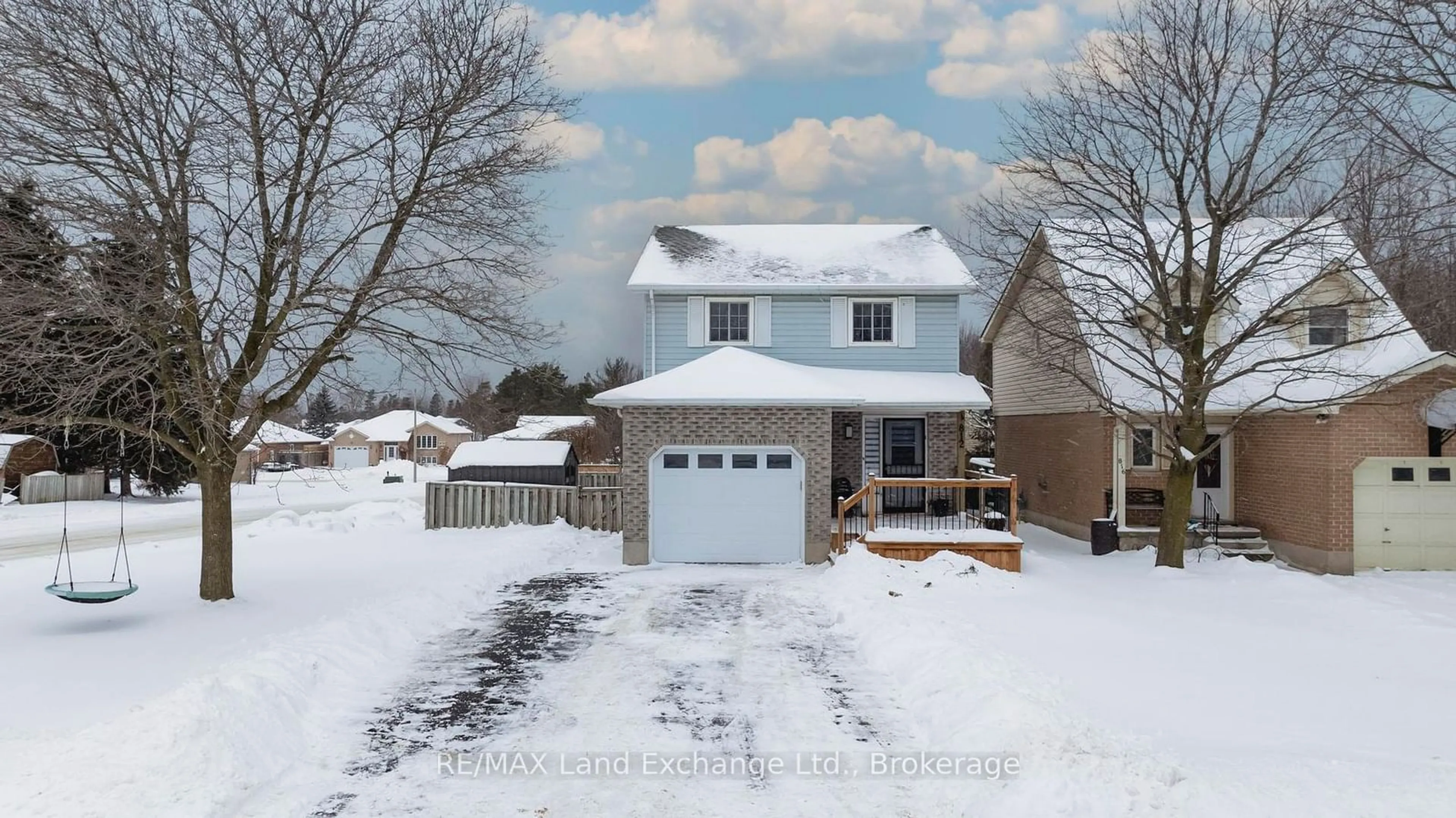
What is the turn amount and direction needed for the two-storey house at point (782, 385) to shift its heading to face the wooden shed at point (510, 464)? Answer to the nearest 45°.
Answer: approximately 135° to its right

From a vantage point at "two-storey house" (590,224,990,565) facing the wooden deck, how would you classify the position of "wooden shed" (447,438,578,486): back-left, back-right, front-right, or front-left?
back-right

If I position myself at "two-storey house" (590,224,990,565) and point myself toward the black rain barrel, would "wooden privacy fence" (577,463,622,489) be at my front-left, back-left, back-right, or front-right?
back-left

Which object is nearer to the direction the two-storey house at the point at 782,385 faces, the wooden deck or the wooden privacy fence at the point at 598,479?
the wooden deck

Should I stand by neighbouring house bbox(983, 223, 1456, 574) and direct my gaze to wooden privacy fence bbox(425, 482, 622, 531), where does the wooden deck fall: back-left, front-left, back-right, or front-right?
front-left

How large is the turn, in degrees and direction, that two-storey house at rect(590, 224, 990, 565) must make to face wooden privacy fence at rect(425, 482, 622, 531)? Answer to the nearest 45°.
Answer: approximately 90° to its right

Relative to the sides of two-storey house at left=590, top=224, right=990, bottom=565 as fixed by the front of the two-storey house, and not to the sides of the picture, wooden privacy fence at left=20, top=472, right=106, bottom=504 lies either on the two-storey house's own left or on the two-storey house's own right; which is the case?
on the two-storey house's own right

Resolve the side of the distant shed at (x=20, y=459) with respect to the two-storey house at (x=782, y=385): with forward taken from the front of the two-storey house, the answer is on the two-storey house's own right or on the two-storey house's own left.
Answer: on the two-storey house's own right

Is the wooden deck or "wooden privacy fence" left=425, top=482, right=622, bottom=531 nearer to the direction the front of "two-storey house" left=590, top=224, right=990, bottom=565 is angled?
the wooden deck

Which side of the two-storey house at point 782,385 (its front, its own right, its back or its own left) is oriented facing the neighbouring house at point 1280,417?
left

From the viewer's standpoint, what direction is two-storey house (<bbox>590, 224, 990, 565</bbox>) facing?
toward the camera

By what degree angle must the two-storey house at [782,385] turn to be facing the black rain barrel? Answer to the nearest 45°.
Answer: approximately 90° to its left
